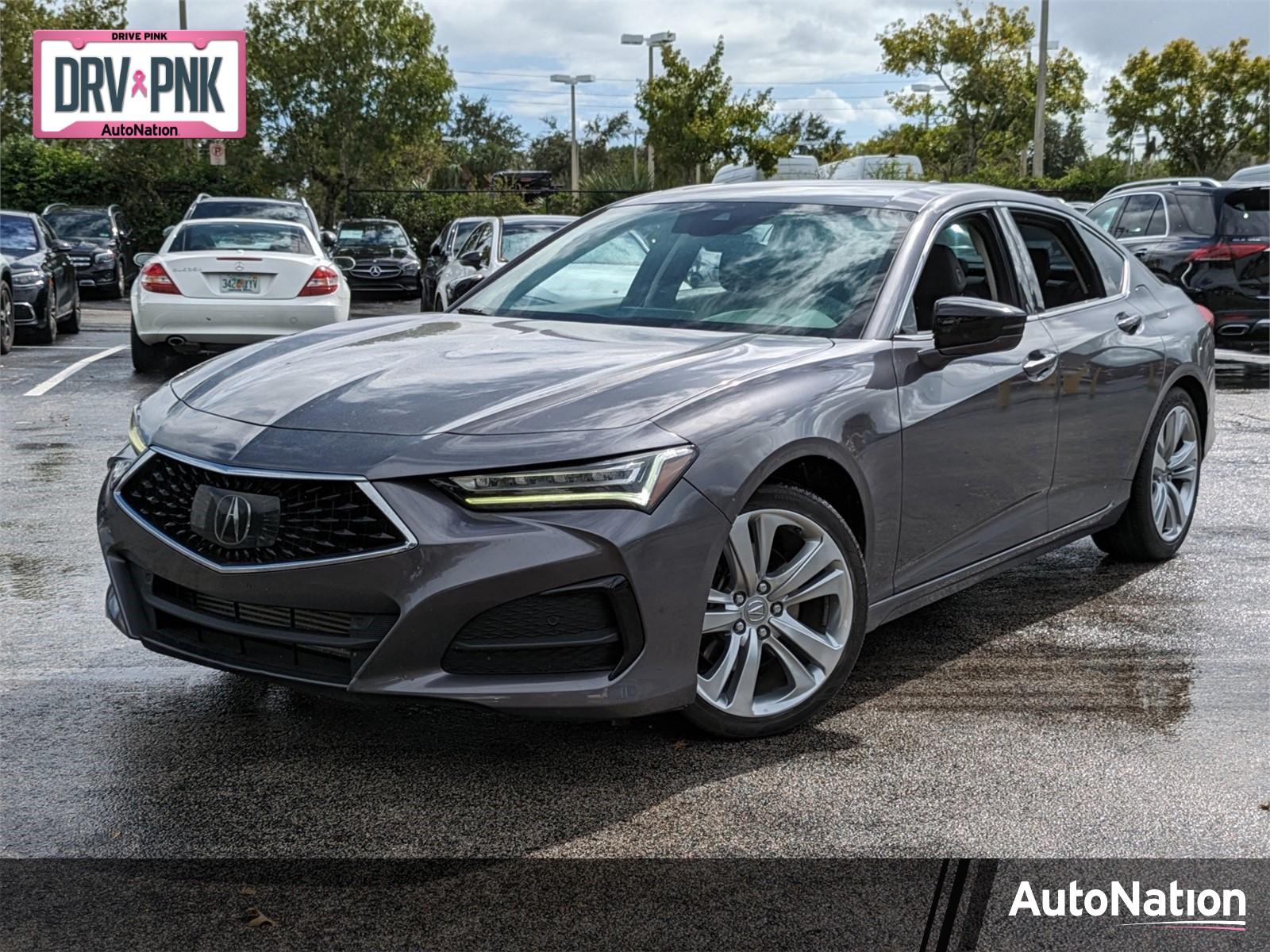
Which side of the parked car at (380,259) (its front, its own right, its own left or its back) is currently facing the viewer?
front

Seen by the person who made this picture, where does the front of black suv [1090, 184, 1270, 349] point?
facing away from the viewer and to the left of the viewer

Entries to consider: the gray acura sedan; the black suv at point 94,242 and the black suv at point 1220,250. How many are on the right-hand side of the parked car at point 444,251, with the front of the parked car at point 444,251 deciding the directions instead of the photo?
1

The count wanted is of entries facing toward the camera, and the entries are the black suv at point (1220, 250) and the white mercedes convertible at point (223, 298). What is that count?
0

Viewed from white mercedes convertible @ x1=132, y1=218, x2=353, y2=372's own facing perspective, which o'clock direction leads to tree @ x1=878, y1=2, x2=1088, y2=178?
The tree is roughly at 1 o'clock from the white mercedes convertible.

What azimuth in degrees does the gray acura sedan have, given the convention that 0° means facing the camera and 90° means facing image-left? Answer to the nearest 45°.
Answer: approximately 45°

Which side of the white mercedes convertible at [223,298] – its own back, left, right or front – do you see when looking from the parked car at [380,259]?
front

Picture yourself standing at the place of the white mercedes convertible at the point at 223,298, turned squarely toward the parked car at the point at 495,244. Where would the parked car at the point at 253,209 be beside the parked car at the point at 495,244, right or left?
left

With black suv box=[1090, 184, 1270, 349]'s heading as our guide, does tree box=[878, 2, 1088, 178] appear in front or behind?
in front

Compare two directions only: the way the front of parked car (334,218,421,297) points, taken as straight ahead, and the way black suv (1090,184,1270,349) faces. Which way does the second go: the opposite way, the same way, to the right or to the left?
the opposite way

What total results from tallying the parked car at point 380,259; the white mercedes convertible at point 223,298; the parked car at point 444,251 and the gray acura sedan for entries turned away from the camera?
1

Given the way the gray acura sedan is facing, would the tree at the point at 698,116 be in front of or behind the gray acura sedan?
behind

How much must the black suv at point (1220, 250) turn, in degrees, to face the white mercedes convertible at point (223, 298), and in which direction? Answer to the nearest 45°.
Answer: approximately 90° to its left

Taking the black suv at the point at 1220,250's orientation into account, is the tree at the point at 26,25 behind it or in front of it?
in front

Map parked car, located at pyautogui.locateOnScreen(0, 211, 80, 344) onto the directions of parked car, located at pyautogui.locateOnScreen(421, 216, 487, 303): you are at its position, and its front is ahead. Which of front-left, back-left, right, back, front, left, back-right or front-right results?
front

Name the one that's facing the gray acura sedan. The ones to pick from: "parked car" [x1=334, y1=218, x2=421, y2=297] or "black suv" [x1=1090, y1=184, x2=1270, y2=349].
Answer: the parked car
